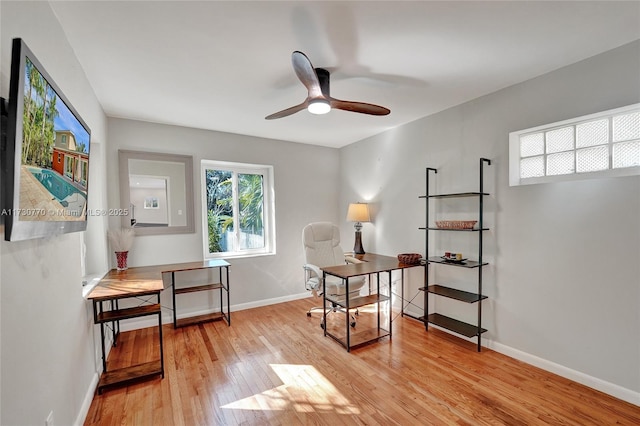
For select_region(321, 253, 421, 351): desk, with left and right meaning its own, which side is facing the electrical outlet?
left

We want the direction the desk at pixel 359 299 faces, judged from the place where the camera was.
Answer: facing away from the viewer and to the left of the viewer

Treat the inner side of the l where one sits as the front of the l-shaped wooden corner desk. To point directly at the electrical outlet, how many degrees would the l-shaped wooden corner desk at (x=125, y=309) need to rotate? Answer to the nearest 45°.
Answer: approximately 45° to its right

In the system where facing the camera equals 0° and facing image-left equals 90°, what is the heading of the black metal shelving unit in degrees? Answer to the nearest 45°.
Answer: approximately 45°

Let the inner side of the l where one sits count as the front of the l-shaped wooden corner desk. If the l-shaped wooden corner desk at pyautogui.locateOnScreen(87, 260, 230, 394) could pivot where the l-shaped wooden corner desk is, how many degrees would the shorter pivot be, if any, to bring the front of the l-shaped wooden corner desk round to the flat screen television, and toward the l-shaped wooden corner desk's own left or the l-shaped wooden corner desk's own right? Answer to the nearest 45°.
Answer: approximately 45° to the l-shaped wooden corner desk's own right

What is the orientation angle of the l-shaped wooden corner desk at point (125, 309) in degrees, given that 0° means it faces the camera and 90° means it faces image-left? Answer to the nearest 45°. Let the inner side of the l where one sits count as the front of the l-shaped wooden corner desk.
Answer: approximately 315°

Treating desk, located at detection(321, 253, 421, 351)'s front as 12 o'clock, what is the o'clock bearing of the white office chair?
The white office chair is roughly at 12 o'clock from the desk.

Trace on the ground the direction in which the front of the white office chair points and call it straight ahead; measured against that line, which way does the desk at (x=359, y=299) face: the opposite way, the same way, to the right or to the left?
the opposite way

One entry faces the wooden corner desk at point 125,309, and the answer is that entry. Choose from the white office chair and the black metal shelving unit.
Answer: the black metal shelving unit

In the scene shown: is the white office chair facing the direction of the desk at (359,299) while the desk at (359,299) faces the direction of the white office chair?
yes

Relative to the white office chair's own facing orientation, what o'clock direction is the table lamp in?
The table lamp is roughly at 9 o'clock from the white office chair.

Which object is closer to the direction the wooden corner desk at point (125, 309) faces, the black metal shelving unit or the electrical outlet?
the black metal shelving unit
